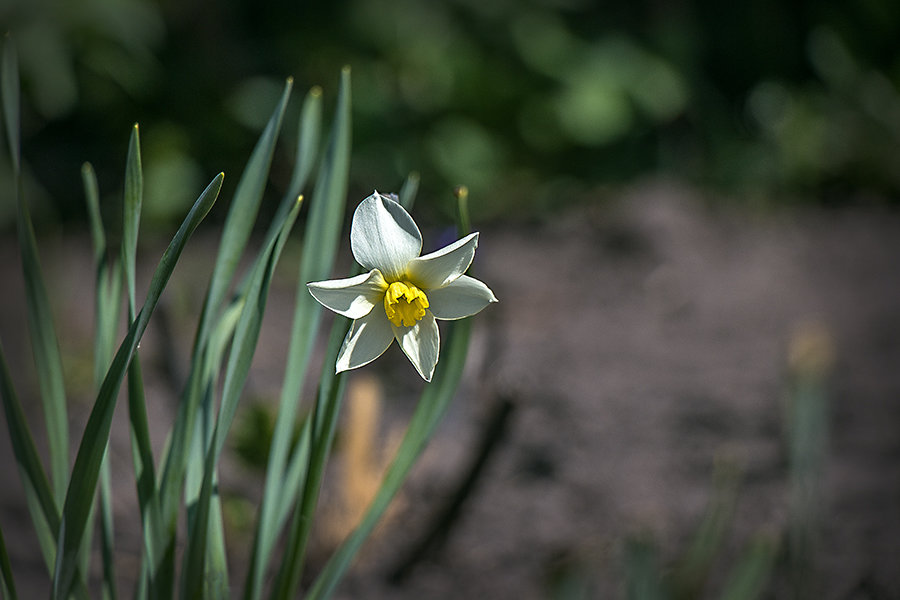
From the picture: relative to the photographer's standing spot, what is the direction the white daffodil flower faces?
facing the viewer
